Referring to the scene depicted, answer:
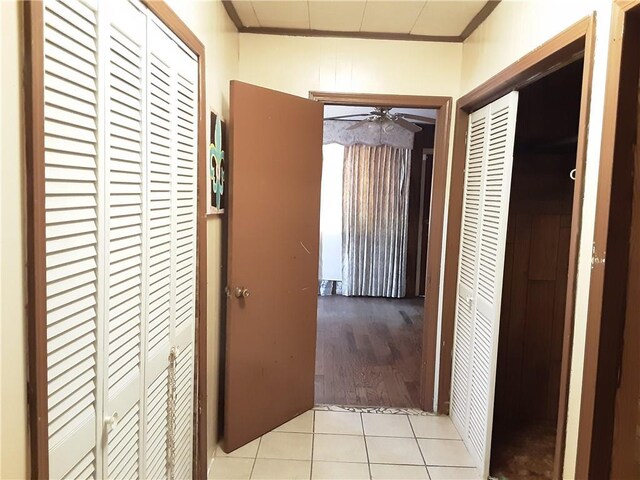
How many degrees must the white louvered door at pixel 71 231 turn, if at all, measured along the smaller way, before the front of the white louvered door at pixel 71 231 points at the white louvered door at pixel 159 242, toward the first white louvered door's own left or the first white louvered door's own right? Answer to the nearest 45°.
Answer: approximately 90° to the first white louvered door's own left

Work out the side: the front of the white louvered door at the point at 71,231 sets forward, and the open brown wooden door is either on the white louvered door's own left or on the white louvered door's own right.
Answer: on the white louvered door's own left

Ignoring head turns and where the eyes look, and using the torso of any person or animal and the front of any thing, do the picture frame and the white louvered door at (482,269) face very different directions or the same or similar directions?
very different directions

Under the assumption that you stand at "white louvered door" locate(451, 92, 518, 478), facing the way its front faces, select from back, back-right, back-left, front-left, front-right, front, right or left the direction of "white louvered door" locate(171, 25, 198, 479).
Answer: front

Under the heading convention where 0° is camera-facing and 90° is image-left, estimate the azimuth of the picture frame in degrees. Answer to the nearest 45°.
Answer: approximately 270°

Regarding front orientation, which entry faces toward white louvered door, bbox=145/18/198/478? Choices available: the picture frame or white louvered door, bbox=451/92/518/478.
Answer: white louvered door, bbox=451/92/518/478

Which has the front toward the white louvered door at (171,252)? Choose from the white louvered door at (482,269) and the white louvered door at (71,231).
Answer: the white louvered door at (482,269)

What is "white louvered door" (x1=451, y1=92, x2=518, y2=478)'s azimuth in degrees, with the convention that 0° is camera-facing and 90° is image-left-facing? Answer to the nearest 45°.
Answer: approximately 45°

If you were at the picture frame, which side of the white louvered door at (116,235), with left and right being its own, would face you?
left

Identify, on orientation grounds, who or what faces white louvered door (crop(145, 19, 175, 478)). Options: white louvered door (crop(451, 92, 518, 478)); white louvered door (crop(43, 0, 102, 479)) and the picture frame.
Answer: white louvered door (crop(451, 92, 518, 478))

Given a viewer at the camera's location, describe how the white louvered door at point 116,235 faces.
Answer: facing the viewer and to the right of the viewer

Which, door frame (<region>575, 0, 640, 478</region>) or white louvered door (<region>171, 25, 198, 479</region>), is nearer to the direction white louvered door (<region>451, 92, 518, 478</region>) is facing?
the white louvered door

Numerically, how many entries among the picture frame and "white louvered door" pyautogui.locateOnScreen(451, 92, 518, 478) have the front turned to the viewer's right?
1

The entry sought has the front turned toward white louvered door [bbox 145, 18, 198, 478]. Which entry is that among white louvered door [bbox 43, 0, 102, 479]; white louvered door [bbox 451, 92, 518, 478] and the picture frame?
white louvered door [bbox 451, 92, 518, 478]

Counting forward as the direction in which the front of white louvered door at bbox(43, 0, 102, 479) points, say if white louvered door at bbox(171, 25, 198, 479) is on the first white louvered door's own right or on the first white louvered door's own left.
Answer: on the first white louvered door's own left

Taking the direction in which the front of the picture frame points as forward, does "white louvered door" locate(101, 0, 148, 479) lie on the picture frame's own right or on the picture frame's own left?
on the picture frame's own right

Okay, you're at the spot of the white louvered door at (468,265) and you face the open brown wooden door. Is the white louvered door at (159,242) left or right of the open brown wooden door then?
left
